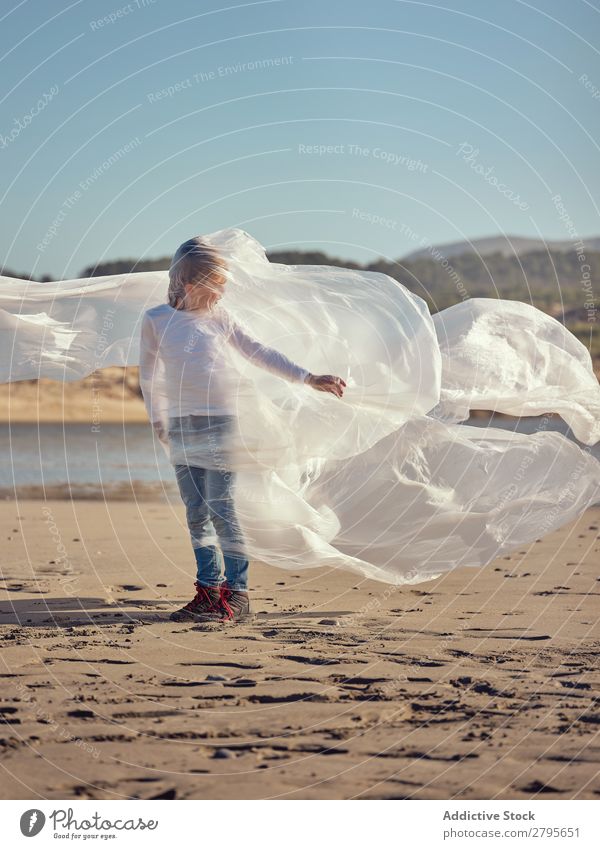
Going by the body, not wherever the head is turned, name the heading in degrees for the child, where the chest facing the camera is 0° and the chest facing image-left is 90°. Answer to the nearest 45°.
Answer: approximately 0°
